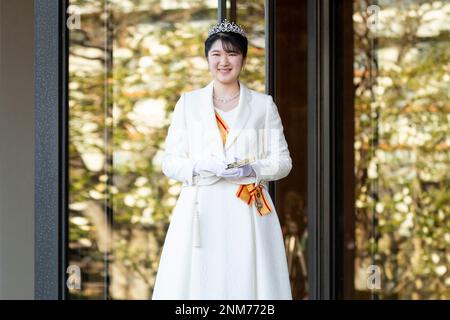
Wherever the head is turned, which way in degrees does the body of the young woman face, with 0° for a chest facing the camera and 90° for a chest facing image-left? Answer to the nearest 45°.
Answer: approximately 0°
